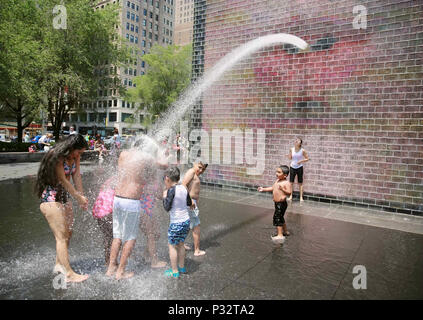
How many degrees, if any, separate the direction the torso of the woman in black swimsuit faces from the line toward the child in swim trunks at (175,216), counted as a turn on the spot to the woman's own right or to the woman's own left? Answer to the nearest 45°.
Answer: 0° — they already face them

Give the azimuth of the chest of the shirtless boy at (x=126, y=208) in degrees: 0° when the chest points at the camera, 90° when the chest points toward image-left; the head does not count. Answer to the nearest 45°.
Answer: approximately 225°

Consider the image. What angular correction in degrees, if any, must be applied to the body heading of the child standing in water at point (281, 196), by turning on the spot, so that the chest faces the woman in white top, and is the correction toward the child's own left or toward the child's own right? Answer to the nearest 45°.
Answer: approximately 135° to the child's own right

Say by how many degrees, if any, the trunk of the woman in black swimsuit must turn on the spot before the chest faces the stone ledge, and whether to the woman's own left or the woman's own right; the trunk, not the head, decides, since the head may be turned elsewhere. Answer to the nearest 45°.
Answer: approximately 90° to the woman's own left

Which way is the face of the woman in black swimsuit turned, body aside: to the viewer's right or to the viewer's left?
to the viewer's right

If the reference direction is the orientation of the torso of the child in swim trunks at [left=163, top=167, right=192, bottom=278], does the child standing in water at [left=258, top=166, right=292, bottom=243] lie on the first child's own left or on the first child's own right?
on the first child's own right

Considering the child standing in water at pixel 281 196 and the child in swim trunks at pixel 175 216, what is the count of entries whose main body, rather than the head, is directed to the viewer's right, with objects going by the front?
0

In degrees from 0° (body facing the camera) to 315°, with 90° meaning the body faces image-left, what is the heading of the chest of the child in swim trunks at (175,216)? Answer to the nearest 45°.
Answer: approximately 135°

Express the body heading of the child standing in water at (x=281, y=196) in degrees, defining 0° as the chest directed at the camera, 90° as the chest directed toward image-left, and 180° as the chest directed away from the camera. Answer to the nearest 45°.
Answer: approximately 45°

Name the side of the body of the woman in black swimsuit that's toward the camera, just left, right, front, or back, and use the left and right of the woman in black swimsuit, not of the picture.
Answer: right

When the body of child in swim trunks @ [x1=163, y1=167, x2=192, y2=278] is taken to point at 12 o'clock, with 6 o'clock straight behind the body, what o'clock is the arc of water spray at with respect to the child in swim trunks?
The arc of water spray is roughly at 2 o'clock from the child in swim trunks.

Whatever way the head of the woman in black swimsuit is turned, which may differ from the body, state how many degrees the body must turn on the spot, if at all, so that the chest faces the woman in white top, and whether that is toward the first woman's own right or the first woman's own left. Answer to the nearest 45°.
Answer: approximately 45° to the first woman's own left

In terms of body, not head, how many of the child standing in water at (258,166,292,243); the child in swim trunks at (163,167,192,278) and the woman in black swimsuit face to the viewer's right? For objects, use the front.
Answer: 1

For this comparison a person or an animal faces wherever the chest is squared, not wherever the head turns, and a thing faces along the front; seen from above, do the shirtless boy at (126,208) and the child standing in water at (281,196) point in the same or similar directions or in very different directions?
very different directions
